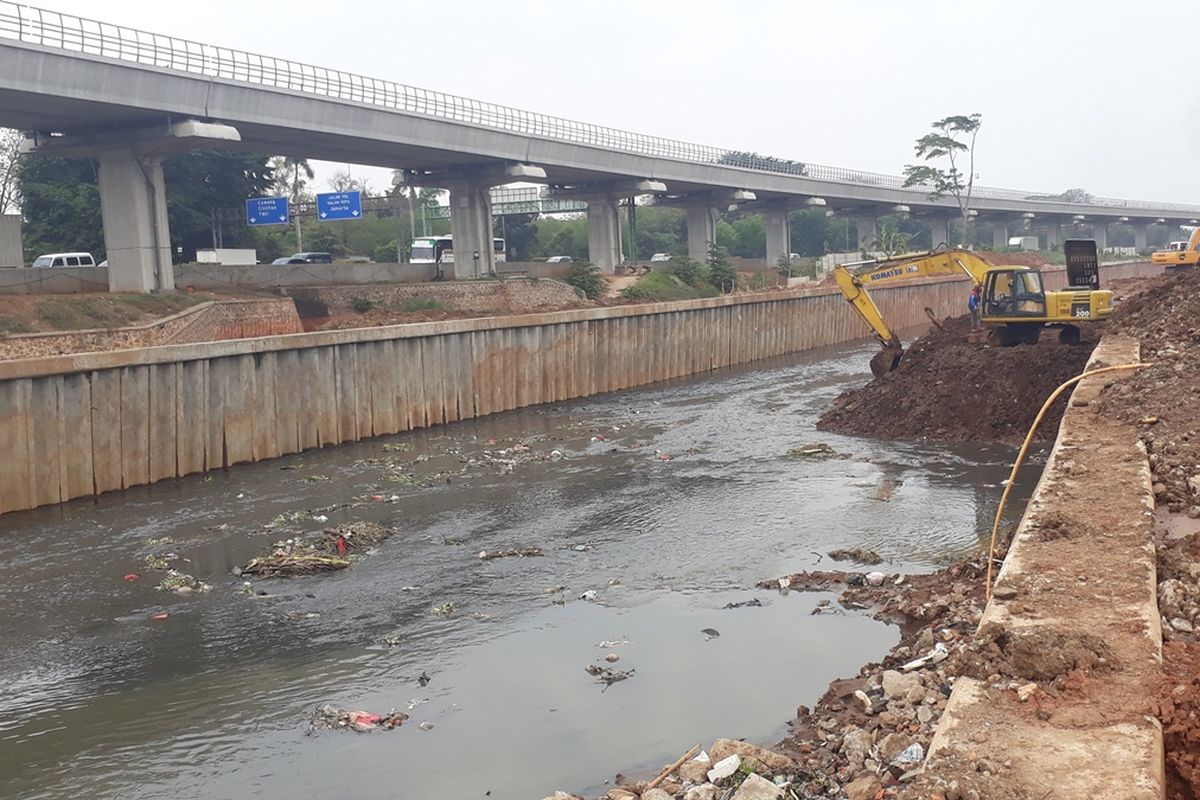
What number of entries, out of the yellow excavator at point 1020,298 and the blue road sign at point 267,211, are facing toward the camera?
1

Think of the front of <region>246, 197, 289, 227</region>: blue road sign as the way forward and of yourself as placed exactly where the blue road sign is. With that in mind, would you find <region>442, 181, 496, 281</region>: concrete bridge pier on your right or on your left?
on your left

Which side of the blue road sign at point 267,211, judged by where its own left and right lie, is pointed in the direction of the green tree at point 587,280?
left

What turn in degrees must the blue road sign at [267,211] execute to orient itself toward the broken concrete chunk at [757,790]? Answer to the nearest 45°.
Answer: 0° — it already faces it

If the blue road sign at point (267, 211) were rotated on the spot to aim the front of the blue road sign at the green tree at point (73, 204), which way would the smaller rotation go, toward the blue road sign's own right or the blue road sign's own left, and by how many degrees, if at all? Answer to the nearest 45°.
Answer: approximately 90° to the blue road sign's own right

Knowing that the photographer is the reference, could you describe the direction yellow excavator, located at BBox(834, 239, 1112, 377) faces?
facing to the left of the viewer

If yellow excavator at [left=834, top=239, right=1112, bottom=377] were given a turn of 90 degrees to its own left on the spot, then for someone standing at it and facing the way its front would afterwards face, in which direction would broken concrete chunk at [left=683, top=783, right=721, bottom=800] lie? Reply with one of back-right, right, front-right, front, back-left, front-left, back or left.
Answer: front

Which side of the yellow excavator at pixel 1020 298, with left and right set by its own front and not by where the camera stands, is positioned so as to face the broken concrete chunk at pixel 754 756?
left

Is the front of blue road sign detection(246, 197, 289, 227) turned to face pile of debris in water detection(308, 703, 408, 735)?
yes

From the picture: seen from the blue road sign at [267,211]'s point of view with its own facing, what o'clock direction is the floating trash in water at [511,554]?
The floating trash in water is roughly at 12 o'clock from the blue road sign.

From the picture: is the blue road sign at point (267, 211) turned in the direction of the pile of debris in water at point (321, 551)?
yes

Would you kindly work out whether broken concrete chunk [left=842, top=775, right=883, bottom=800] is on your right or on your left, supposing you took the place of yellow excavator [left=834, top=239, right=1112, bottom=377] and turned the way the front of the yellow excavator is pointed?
on your left
